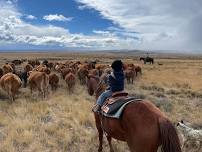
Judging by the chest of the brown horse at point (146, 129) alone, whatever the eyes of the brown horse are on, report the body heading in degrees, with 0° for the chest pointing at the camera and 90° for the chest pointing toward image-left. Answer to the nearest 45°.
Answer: approximately 135°

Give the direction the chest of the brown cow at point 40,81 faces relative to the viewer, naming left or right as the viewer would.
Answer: facing away from the viewer and to the left of the viewer

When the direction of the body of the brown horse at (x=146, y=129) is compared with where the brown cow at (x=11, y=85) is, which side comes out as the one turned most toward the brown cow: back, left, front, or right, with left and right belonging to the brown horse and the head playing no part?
front

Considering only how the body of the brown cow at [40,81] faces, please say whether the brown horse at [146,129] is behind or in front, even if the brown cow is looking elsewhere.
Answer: behind

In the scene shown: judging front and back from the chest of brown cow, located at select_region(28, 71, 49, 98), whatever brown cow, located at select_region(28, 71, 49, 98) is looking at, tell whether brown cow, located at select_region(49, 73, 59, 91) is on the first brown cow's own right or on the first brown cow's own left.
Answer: on the first brown cow's own right

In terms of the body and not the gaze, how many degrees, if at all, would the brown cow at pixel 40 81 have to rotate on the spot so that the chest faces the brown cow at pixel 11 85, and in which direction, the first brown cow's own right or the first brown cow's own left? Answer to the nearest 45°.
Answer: approximately 90° to the first brown cow's own left

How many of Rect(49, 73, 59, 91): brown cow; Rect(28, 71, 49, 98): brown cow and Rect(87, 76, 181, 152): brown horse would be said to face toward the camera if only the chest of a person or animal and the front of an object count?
0

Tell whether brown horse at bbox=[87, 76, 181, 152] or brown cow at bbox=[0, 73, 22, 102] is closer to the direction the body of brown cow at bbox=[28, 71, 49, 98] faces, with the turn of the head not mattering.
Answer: the brown cow

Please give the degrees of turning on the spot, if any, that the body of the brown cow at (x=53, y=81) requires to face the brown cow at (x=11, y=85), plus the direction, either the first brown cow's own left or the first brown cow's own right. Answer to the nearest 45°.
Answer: approximately 135° to the first brown cow's own left

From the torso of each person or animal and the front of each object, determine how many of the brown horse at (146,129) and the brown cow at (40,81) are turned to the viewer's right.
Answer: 0

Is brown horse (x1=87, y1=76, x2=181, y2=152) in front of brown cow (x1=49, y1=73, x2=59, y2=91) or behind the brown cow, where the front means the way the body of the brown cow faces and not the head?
behind

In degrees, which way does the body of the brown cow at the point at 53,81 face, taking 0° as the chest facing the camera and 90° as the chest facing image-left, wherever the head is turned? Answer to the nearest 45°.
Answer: approximately 180°
